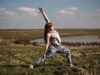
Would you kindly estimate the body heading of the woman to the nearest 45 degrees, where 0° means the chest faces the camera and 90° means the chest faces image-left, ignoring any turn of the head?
approximately 315°
